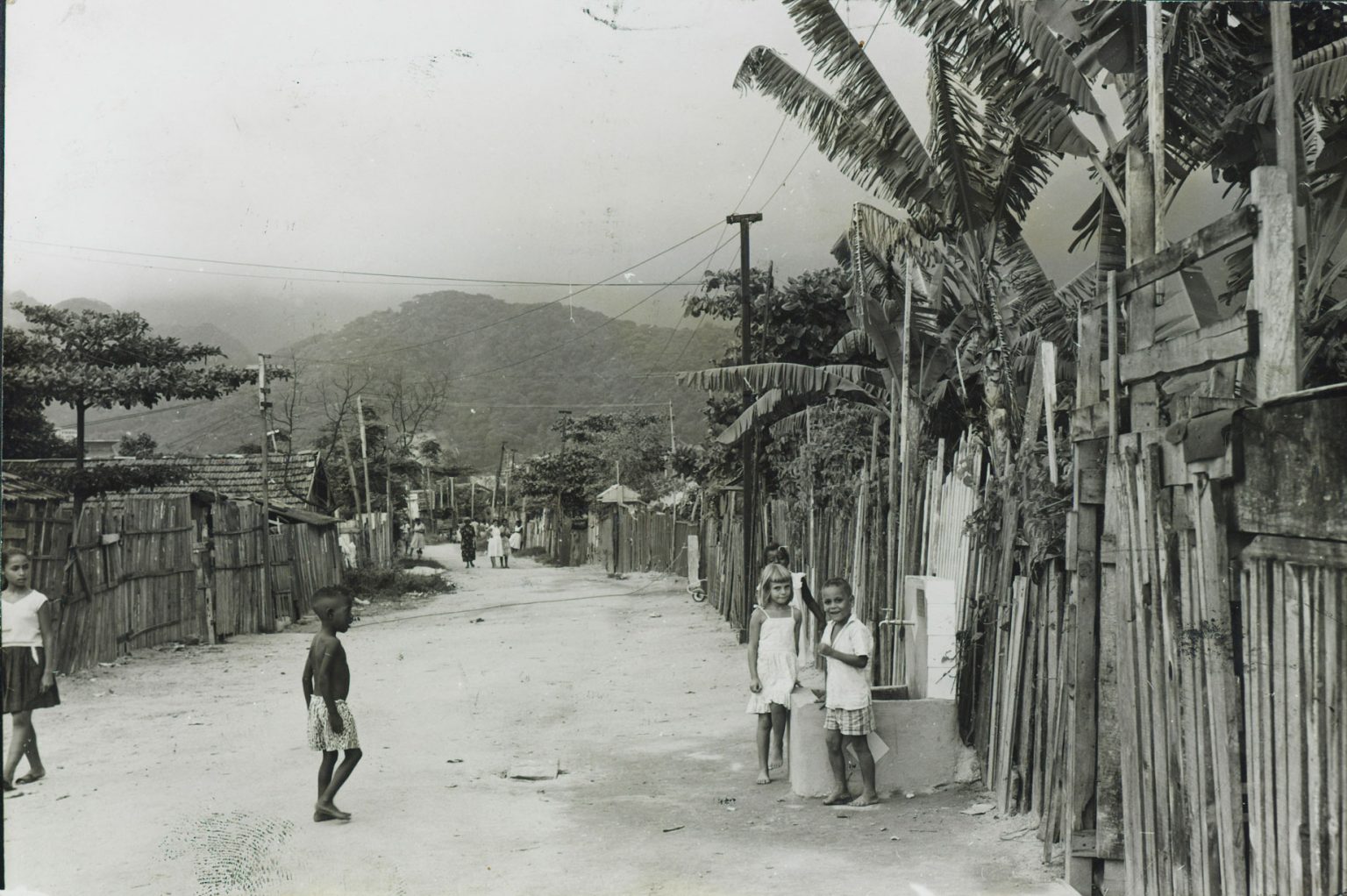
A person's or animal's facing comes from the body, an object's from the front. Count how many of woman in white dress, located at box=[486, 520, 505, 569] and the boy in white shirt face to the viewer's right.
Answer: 0

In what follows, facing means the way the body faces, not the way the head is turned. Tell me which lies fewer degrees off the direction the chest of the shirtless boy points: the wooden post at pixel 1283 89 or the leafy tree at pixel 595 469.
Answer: the wooden post

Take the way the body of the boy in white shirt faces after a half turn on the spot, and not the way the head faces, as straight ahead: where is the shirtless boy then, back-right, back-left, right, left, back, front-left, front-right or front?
back-left

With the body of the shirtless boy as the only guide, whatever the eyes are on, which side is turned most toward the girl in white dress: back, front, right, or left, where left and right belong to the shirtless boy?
front

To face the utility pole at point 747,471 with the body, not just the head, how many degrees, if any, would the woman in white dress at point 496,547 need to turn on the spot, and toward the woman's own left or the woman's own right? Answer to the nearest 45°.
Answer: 0° — they already face it

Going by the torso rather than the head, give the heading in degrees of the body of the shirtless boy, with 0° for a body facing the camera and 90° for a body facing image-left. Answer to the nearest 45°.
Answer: approximately 270°

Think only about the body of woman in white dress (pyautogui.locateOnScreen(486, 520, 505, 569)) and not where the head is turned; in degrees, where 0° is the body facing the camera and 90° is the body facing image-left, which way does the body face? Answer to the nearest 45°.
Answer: approximately 0°

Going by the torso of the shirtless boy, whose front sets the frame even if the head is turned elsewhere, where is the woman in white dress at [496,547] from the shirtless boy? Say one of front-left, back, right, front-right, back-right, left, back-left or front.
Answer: left

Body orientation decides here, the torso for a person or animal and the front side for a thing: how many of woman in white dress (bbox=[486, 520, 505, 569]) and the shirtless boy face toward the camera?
1

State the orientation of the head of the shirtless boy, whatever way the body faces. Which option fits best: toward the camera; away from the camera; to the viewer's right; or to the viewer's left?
to the viewer's right

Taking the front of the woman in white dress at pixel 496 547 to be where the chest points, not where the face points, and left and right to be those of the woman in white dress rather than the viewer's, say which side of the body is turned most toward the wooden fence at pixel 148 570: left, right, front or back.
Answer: front
